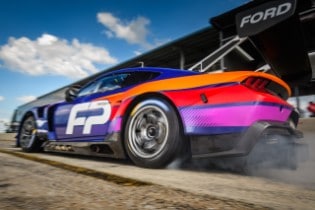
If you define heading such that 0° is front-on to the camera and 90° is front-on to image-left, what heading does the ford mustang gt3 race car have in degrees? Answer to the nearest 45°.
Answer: approximately 135°
